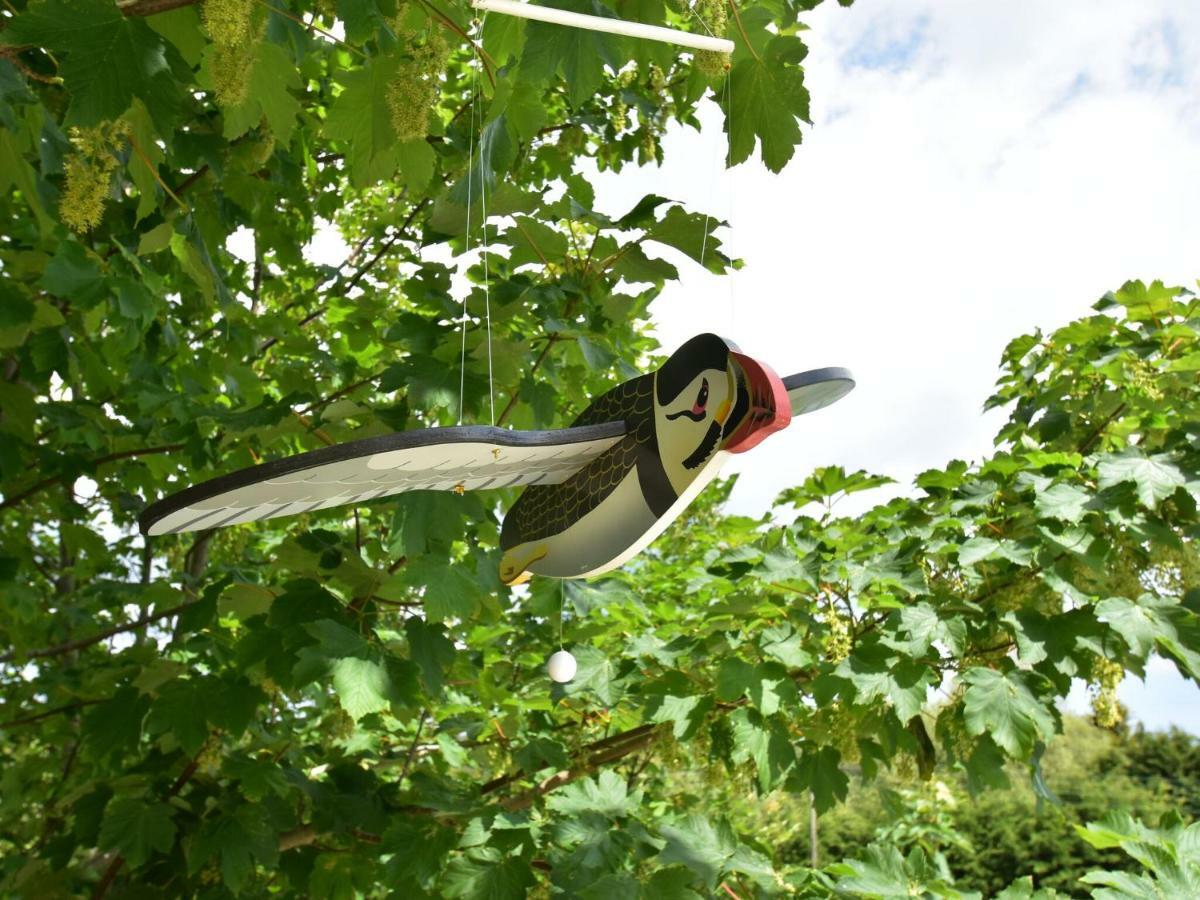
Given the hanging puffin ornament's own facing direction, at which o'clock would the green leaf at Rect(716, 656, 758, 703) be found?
The green leaf is roughly at 8 o'clock from the hanging puffin ornament.

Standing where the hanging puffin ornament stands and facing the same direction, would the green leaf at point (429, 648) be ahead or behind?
behind

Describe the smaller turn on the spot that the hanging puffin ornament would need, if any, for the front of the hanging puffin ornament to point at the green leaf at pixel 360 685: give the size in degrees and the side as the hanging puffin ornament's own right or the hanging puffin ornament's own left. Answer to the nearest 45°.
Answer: approximately 180°

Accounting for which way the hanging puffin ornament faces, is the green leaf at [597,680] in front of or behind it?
behind

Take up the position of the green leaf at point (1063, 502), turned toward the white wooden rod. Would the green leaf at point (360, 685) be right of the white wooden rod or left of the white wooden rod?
right

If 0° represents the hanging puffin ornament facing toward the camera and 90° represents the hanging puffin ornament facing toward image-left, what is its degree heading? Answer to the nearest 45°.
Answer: approximately 315°

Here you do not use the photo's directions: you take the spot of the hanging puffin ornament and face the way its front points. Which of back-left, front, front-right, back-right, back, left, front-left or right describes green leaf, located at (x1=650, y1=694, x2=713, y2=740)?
back-left

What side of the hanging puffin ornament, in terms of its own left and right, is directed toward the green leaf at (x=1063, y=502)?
left

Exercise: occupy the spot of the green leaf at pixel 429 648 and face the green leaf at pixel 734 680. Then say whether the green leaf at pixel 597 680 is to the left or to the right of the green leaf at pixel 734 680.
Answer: left
